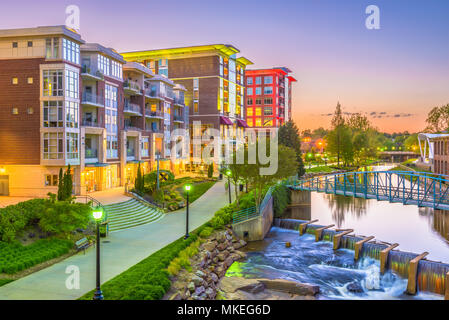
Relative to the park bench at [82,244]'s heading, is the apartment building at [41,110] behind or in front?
behind

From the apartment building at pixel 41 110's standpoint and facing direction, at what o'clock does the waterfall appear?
The waterfall is roughly at 12 o'clock from the apartment building.

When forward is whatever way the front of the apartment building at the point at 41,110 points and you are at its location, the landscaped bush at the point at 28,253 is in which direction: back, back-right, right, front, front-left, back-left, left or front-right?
front-right

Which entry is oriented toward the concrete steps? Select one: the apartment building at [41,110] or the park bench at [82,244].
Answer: the apartment building

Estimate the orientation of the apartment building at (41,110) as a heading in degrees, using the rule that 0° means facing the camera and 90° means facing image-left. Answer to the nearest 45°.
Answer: approximately 315°

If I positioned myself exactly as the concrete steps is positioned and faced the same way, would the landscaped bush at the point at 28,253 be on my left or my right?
on my right

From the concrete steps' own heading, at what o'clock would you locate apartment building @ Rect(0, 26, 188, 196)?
The apartment building is roughly at 6 o'clock from the concrete steps.

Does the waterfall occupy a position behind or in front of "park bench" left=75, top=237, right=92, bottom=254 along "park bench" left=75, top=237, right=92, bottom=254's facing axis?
in front

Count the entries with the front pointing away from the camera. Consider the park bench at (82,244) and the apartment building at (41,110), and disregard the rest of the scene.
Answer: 0

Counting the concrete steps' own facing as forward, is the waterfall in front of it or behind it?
in front
